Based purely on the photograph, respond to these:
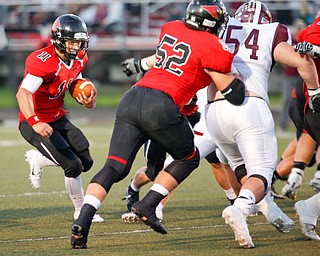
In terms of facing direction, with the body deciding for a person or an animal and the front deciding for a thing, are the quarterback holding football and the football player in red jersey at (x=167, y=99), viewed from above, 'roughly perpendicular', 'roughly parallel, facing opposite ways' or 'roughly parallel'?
roughly perpendicular

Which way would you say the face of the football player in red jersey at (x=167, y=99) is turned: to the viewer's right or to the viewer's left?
to the viewer's right

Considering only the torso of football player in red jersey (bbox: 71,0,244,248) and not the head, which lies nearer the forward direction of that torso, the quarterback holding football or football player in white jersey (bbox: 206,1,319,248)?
the football player in white jersey

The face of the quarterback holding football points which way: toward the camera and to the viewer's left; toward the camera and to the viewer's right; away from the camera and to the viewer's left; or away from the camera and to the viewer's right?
toward the camera and to the viewer's right

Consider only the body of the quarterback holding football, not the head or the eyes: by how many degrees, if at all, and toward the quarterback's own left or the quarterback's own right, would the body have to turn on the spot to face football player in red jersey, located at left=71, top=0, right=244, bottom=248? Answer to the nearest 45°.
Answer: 0° — they already face them

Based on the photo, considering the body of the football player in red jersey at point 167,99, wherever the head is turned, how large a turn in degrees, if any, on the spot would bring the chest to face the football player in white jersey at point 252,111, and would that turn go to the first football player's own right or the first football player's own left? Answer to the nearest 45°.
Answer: approximately 45° to the first football player's own right

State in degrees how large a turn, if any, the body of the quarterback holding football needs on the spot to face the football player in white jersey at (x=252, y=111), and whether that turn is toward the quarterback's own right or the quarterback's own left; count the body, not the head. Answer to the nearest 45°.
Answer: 0° — they already face them

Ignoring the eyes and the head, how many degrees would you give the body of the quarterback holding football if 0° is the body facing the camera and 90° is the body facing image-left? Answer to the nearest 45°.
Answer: approximately 315°

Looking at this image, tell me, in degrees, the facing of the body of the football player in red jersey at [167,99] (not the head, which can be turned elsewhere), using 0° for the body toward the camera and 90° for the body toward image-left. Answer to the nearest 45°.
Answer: approximately 225°

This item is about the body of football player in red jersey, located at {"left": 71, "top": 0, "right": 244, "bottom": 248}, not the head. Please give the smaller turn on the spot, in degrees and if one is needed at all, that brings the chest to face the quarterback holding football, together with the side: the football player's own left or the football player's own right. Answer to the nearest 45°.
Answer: approximately 90° to the football player's own left
